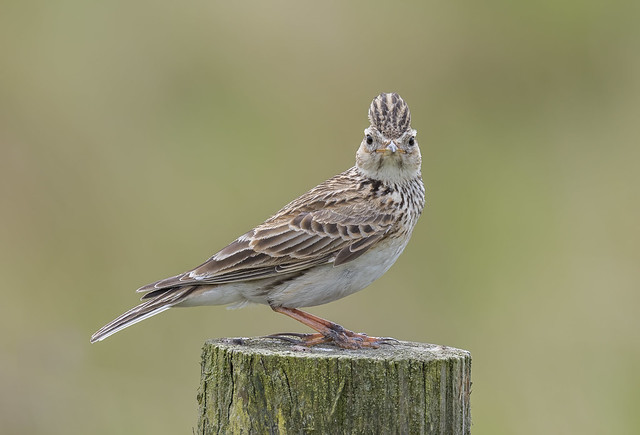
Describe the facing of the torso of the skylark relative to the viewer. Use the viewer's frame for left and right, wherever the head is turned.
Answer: facing to the right of the viewer
